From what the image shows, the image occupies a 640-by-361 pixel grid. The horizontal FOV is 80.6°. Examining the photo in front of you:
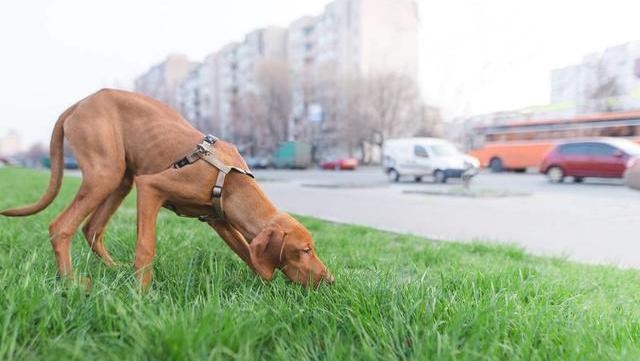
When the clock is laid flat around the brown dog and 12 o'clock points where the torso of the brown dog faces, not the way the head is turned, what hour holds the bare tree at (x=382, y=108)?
The bare tree is roughly at 10 o'clock from the brown dog.

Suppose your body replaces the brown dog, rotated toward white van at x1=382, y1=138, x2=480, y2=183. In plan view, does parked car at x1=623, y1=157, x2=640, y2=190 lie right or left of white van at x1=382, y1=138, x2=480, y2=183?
right

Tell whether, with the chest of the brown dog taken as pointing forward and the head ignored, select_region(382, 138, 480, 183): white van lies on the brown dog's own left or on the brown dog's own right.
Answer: on the brown dog's own left

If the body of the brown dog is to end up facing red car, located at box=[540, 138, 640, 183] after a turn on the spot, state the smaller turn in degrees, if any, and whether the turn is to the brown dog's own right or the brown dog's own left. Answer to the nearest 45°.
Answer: approximately 45° to the brown dog's own left

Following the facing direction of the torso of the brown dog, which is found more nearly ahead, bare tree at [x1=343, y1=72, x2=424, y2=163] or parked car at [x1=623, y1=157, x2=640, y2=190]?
the parked car

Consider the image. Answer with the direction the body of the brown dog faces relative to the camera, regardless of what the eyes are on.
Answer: to the viewer's right
